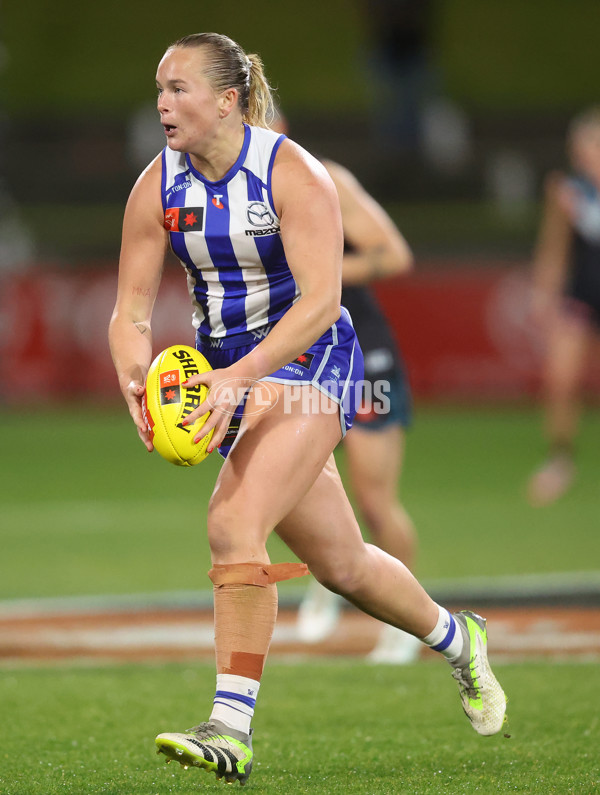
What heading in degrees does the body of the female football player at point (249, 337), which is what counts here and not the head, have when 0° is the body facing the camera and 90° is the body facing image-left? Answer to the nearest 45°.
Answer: approximately 45°

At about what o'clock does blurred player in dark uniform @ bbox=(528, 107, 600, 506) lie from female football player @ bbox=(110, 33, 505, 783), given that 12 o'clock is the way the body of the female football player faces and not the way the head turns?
The blurred player in dark uniform is roughly at 5 o'clock from the female football player.

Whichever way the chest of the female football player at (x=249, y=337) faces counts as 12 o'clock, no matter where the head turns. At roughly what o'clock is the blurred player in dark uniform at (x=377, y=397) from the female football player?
The blurred player in dark uniform is roughly at 5 o'clock from the female football player.
